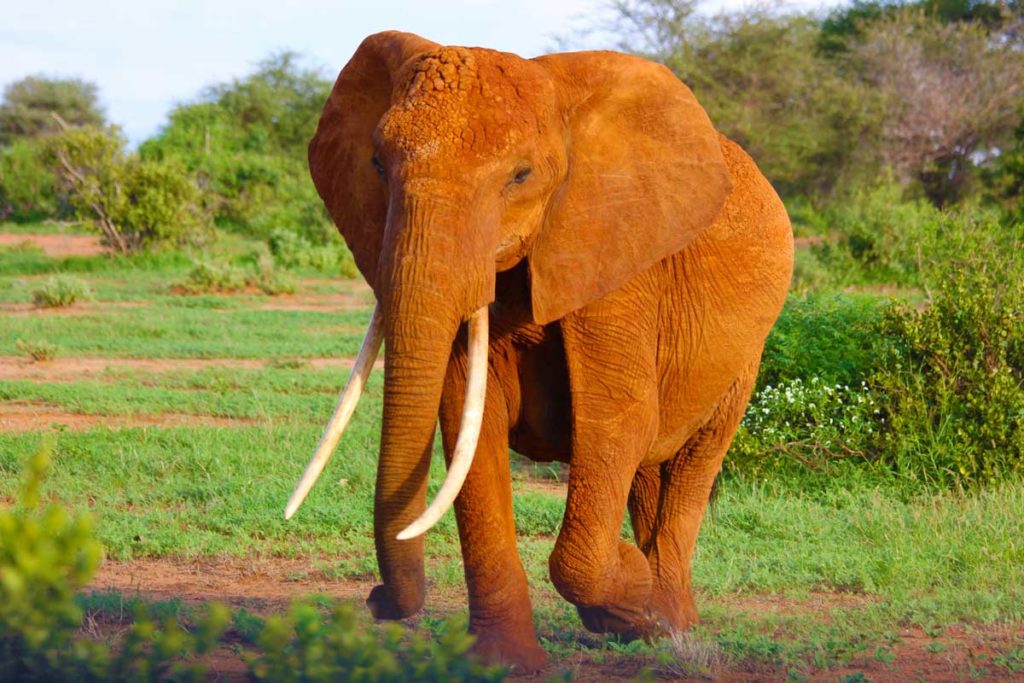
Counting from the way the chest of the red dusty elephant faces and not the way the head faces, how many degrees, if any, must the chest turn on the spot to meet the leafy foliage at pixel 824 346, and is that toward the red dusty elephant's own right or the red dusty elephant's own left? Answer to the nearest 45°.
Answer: approximately 180°

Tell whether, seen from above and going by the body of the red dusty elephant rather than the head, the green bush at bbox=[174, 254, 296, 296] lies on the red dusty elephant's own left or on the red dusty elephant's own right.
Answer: on the red dusty elephant's own right

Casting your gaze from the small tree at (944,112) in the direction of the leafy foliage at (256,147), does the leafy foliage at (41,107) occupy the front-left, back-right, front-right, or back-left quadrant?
front-right

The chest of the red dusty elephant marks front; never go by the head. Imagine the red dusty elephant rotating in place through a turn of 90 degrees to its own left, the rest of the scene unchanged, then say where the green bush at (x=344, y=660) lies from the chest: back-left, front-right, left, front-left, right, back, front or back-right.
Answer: front-right

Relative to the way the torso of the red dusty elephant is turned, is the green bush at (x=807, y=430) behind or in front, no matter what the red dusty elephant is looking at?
behind

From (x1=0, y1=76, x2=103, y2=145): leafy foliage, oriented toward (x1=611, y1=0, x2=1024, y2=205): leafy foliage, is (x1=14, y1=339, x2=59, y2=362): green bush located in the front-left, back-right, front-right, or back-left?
front-right

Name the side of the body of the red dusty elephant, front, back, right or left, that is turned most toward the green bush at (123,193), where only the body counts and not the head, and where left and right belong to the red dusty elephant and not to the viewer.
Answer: right

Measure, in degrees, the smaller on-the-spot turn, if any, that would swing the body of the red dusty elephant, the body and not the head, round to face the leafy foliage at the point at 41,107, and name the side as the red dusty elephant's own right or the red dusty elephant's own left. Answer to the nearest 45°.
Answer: approximately 135° to the red dusty elephant's own right

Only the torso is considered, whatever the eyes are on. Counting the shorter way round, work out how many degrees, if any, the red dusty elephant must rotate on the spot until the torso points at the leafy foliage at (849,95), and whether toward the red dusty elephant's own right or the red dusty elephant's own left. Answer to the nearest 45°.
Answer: approximately 135° to the red dusty elephant's own right

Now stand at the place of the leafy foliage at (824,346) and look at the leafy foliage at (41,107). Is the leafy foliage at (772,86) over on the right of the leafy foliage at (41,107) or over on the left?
right

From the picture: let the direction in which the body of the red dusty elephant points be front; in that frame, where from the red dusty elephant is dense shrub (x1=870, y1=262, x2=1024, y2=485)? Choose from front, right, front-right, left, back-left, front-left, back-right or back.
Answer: back

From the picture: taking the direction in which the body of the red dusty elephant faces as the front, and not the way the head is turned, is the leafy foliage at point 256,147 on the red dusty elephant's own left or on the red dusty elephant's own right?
on the red dusty elephant's own right

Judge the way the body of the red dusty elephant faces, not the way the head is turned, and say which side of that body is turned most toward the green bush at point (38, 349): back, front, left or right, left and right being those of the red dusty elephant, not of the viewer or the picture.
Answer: right

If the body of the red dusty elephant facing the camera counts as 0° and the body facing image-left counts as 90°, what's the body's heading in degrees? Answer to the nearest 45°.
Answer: approximately 45°

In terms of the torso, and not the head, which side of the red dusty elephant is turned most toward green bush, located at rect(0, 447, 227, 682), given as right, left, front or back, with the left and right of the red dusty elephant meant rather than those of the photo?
front
